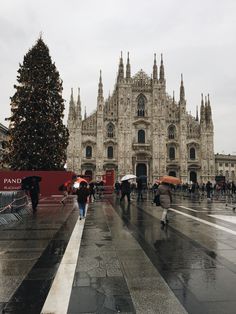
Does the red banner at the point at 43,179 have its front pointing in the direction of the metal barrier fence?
yes

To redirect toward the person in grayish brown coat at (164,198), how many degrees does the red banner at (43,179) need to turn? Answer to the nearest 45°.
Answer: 0° — it already faces them

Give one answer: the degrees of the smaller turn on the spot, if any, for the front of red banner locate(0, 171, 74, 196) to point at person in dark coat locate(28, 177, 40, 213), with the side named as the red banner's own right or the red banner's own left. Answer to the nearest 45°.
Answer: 0° — it already faces them

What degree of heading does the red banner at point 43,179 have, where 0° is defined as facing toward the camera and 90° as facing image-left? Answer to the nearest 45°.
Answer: approximately 0°
